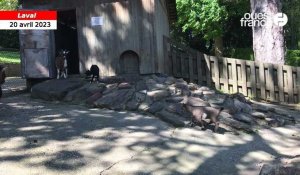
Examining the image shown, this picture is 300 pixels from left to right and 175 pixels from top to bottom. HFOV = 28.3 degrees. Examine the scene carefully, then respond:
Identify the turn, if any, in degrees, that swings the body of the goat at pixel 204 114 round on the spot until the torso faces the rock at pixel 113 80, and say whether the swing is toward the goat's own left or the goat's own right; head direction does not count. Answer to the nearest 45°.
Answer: approximately 45° to the goat's own right

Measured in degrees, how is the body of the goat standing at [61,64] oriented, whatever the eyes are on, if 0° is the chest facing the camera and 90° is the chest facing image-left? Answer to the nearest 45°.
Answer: approximately 315°

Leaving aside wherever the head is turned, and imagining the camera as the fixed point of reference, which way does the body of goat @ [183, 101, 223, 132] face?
to the viewer's left

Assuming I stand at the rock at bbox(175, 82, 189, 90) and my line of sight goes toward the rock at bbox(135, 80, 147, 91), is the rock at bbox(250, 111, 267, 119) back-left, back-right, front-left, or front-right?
back-left

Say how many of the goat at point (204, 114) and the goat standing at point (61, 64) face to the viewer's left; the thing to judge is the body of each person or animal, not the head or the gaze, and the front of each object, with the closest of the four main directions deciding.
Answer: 1
